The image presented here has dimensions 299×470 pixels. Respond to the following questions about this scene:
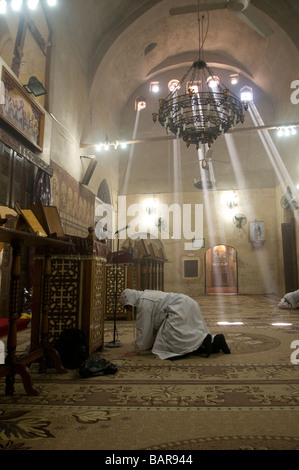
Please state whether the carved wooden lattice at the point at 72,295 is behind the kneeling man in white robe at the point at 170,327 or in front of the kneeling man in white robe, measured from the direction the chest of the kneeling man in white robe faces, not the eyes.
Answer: in front

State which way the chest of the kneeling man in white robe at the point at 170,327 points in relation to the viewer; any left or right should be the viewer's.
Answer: facing to the left of the viewer

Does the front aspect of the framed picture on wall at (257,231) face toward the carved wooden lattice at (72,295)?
yes

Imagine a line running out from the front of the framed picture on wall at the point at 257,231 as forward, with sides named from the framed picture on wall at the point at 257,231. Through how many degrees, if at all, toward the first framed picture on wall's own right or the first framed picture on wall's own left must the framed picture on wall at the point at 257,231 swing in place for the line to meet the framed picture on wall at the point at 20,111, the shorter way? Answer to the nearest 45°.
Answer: approximately 45° to the first framed picture on wall's own right

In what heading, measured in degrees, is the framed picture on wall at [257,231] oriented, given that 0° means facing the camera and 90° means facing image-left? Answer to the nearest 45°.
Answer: approximately 0°

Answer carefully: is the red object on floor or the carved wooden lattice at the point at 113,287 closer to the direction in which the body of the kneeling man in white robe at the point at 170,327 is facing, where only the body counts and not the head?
the red object on floor

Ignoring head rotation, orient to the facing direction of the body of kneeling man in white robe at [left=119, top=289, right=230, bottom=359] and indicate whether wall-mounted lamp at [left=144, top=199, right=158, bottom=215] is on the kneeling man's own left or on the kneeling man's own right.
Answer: on the kneeling man's own right

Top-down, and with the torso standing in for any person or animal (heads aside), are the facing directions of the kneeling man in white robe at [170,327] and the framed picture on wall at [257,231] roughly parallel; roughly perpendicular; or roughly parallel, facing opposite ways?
roughly perpendicular

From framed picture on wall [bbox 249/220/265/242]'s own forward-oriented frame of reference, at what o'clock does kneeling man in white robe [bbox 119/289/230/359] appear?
The kneeling man in white robe is roughly at 12 o'clock from the framed picture on wall.
